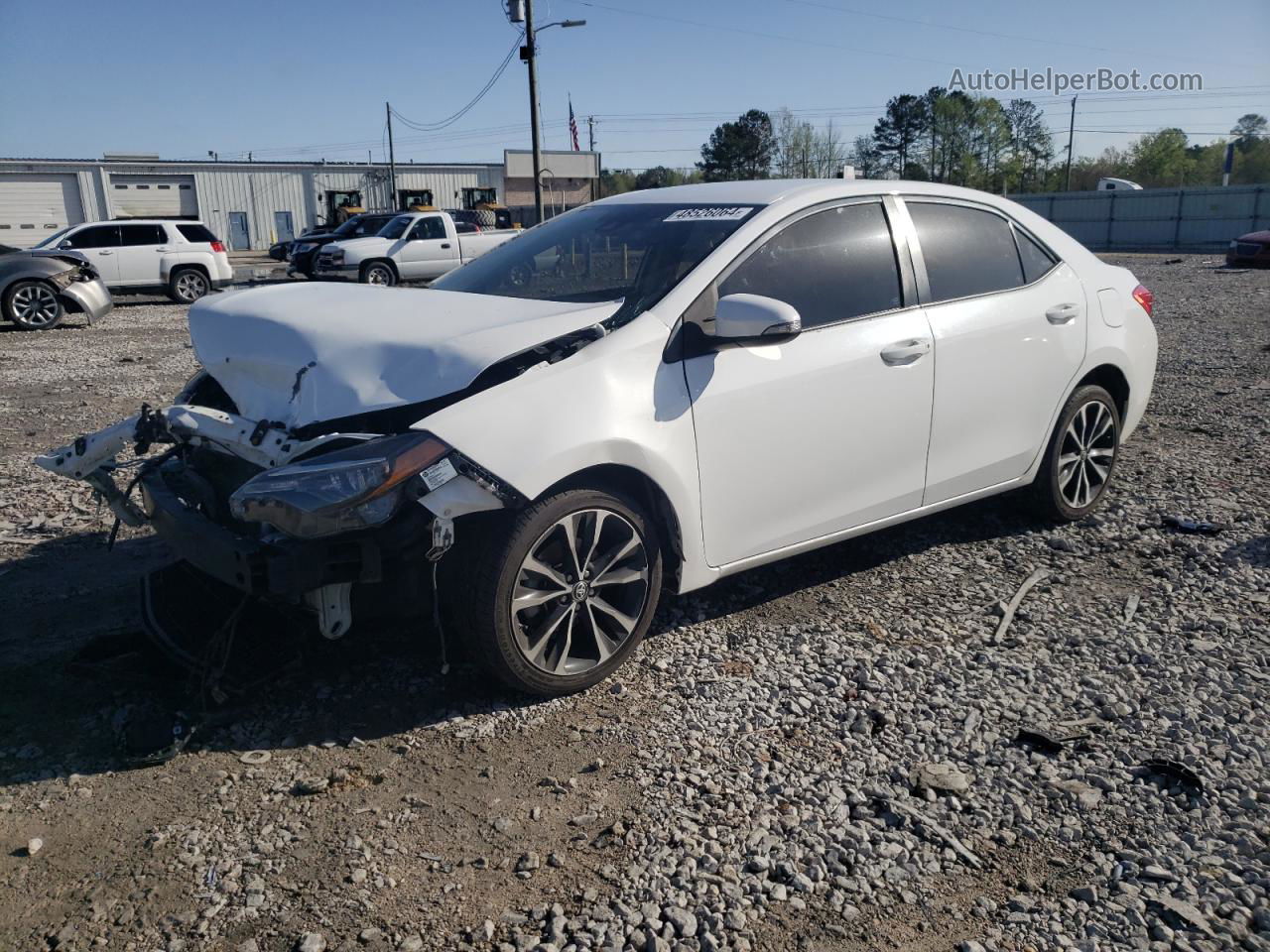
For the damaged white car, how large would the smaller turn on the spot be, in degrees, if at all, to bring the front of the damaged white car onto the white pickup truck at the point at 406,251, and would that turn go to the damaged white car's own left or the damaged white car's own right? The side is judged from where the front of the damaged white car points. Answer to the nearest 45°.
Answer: approximately 135° to the damaged white car's own right

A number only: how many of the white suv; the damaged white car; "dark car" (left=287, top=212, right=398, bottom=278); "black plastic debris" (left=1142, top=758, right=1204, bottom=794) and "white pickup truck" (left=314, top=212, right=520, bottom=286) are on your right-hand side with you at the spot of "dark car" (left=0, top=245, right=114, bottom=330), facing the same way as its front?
2

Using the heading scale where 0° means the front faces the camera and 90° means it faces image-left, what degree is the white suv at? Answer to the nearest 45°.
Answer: approximately 90°

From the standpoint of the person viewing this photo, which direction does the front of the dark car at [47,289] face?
facing to the right of the viewer

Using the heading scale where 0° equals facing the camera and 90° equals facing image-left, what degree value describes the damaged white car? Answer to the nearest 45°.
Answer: approximately 45°

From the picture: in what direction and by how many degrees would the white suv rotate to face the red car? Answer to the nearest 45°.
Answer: approximately 180°

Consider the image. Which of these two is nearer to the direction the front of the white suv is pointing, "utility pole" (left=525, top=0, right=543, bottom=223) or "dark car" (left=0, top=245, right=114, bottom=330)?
the dark car

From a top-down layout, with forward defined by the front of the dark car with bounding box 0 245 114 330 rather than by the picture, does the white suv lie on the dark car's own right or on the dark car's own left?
on the dark car's own left

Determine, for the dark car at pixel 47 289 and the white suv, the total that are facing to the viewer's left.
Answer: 1

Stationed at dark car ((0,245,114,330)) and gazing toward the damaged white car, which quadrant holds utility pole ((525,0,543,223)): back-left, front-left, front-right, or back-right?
back-left

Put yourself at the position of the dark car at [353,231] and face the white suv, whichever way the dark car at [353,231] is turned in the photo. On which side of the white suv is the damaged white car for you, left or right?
left

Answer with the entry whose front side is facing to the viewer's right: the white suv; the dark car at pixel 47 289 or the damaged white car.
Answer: the dark car

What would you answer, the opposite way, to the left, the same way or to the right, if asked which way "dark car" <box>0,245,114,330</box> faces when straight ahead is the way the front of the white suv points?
the opposite way

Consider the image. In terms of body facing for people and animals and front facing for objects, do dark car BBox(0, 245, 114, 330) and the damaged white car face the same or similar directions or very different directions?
very different directions

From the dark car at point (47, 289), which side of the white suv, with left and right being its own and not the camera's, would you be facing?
left
